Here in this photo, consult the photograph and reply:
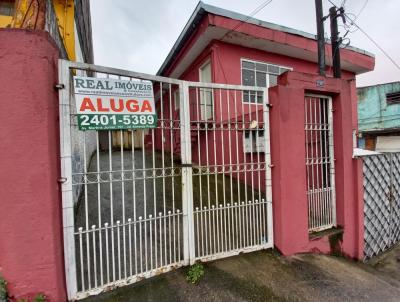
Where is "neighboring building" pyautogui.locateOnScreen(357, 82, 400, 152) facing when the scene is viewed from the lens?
facing the viewer and to the left of the viewer

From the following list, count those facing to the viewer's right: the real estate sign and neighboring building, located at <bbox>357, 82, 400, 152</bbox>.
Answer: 0

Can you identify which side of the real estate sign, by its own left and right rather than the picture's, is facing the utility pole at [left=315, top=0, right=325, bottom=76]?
left

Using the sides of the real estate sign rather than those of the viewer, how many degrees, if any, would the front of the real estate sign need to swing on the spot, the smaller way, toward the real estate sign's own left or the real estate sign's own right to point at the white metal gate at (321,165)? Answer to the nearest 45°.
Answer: approximately 90° to the real estate sign's own left

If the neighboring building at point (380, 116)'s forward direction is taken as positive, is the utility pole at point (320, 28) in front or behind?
in front

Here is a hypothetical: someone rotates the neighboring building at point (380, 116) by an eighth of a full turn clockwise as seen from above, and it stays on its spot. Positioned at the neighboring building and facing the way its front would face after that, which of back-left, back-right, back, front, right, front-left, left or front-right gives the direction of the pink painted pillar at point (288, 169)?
left

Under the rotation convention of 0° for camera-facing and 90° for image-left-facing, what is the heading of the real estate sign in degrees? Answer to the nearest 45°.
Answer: approximately 0°

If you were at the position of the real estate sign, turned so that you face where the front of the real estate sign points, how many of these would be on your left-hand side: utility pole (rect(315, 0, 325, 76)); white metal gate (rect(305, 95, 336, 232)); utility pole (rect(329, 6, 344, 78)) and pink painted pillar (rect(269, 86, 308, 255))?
4

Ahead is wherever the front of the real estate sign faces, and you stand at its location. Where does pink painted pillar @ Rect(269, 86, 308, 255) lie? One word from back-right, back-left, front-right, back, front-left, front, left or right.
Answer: left

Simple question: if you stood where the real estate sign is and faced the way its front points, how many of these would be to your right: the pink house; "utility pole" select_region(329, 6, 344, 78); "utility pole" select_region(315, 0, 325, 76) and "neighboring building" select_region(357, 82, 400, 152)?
0

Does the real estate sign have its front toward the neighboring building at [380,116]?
no
